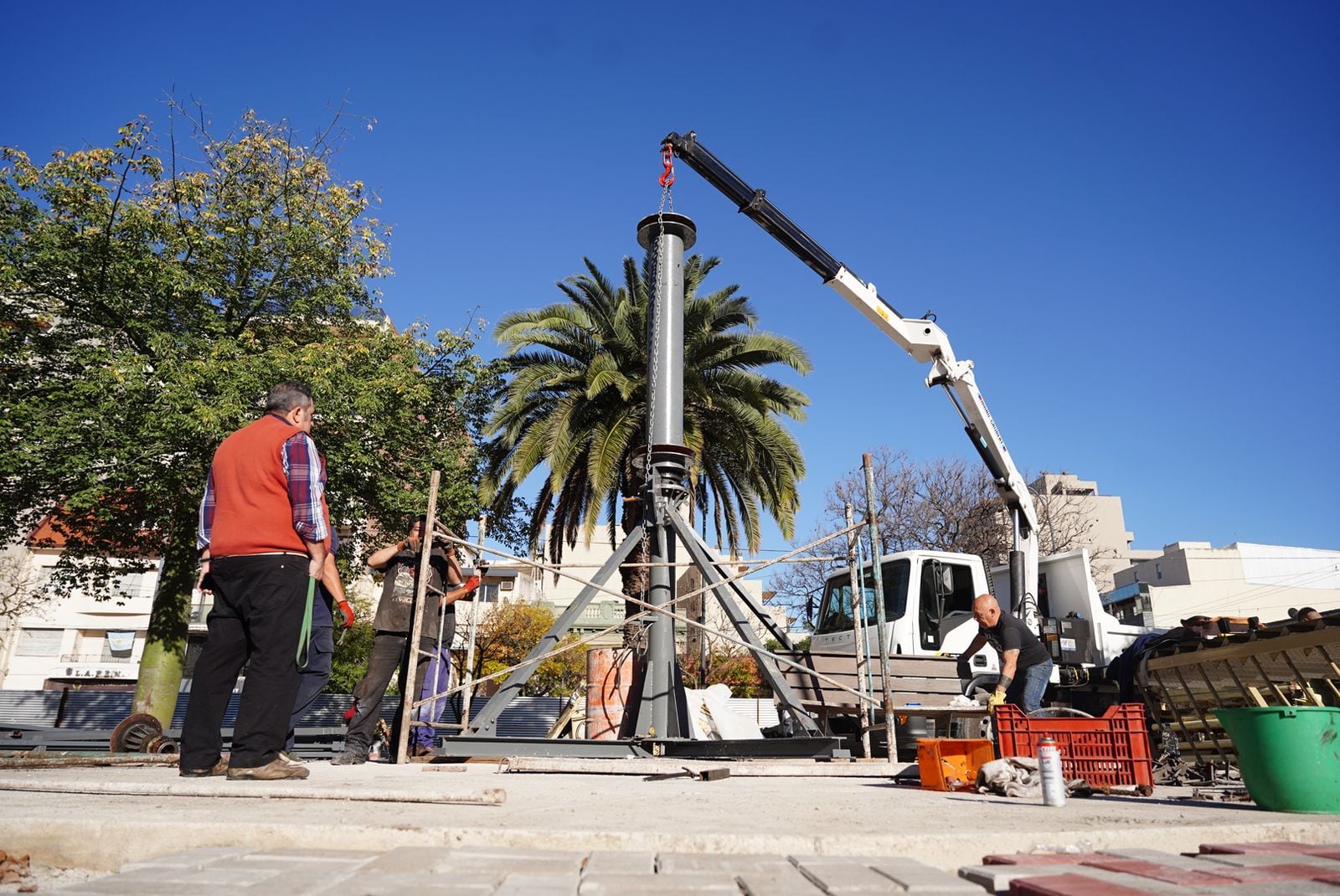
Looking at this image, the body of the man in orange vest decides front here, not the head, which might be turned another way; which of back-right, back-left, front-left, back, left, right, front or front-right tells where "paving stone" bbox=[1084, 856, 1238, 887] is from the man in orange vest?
right

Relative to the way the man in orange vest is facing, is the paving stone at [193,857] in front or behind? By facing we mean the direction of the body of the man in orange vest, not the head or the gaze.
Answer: behind

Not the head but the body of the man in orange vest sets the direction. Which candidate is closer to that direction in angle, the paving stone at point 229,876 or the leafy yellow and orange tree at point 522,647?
the leafy yellow and orange tree

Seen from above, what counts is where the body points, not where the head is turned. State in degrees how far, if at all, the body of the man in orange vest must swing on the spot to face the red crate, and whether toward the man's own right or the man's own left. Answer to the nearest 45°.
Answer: approximately 45° to the man's own right

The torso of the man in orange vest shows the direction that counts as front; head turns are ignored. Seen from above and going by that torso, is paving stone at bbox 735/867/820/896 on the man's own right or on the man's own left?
on the man's own right

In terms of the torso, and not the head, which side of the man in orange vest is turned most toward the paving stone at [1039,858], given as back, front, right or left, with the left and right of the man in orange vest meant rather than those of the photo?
right

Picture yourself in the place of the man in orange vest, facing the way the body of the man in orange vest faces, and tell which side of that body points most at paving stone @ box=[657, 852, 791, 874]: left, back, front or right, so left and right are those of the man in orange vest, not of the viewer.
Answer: right

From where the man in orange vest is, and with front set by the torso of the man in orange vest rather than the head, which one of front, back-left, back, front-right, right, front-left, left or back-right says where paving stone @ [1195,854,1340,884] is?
right

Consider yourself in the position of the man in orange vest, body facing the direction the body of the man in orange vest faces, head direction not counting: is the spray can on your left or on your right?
on your right

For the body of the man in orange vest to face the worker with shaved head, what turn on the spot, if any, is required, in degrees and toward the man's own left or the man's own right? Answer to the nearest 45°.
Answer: approximately 45° to the man's own right

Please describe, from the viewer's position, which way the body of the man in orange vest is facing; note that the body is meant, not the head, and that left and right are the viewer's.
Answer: facing away from the viewer and to the right of the viewer

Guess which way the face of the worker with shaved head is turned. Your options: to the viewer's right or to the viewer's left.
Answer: to the viewer's left

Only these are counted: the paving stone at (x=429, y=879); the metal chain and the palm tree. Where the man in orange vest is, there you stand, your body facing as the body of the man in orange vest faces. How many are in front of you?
2

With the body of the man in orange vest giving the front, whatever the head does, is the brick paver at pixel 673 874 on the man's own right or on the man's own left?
on the man's own right

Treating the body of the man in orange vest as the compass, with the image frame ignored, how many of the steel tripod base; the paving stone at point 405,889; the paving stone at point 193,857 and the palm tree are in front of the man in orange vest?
2

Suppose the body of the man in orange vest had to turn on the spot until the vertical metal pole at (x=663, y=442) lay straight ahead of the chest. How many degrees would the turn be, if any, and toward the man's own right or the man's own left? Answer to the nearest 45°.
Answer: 0° — they already face it

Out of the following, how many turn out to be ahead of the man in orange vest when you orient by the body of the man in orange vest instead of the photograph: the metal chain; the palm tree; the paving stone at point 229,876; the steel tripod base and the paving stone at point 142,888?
3

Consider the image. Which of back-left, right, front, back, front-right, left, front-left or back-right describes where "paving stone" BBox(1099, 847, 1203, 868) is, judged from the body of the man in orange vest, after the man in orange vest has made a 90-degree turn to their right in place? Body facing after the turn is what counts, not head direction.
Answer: front
